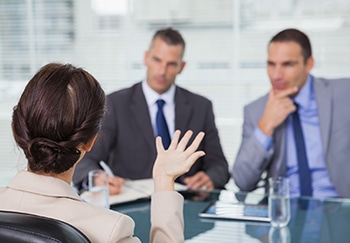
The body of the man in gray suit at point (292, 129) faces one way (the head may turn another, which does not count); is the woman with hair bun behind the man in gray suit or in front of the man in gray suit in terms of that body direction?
in front

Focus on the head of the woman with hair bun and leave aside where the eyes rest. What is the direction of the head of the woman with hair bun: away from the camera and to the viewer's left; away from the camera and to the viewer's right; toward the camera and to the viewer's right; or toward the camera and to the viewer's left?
away from the camera and to the viewer's right

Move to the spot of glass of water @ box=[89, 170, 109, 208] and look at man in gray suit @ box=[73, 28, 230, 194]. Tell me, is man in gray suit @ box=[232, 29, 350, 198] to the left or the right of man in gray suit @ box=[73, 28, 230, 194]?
right

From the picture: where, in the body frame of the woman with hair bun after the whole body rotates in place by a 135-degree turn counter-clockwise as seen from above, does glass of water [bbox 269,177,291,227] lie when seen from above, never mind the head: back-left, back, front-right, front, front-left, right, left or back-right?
back-right

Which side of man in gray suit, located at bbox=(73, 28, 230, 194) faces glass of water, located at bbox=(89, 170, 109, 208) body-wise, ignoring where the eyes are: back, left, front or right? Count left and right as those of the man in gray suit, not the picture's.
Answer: front

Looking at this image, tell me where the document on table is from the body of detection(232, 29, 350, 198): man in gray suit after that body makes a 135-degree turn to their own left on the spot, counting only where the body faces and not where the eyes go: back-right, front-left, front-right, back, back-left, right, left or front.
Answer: back-right

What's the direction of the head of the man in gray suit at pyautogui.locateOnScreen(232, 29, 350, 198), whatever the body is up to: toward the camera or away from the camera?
toward the camera

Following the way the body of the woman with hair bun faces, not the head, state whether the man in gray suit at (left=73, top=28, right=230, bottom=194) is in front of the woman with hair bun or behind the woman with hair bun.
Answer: in front

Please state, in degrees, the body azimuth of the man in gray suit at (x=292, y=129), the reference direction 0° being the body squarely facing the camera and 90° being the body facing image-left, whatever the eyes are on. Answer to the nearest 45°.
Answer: approximately 45°

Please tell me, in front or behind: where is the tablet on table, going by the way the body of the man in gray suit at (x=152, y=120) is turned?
in front

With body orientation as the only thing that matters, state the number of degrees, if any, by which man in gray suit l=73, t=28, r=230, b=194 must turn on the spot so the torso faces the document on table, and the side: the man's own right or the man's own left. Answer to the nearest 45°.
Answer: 0° — they already face it

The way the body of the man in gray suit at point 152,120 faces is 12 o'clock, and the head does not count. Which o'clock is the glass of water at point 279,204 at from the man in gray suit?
The glass of water is roughly at 11 o'clock from the man in gray suit.

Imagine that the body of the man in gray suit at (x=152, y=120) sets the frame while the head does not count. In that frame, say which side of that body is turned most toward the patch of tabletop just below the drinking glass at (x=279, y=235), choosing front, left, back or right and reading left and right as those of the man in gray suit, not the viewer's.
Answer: front

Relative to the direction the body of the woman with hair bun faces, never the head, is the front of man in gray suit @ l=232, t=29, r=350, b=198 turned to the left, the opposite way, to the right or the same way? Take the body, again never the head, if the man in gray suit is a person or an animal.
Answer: the opposite way

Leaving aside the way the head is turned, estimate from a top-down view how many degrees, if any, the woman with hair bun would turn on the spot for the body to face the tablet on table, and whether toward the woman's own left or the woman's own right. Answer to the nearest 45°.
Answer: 0° — they already face it

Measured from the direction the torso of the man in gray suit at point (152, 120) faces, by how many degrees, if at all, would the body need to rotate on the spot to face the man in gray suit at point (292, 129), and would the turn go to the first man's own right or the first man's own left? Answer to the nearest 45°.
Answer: approximately 90° to the first man's own left

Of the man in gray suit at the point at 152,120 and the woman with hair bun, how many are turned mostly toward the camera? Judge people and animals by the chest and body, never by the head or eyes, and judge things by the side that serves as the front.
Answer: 1

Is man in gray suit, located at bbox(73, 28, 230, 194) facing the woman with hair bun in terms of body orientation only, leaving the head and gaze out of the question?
yes

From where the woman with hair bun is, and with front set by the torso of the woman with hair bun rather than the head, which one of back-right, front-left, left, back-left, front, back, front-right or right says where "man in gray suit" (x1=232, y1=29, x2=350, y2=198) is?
front

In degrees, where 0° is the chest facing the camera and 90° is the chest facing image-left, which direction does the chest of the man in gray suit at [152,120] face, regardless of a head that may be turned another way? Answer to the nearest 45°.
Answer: approximately 0°
